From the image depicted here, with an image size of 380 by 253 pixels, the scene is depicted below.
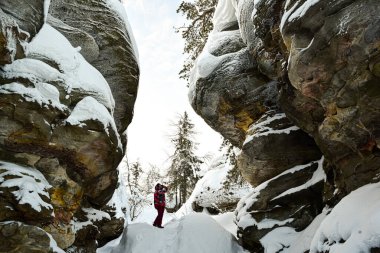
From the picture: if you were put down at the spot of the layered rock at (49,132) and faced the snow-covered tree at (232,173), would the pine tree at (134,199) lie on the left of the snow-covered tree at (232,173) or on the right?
left

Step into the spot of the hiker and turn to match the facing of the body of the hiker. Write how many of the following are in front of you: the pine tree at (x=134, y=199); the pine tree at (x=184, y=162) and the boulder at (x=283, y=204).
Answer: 1
